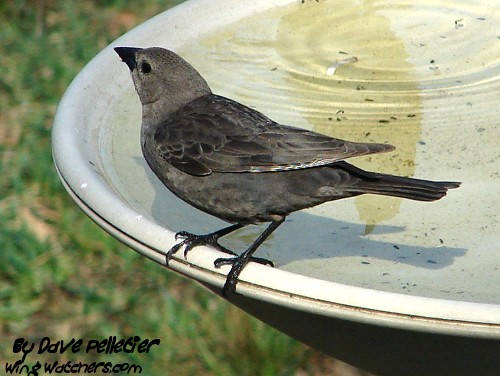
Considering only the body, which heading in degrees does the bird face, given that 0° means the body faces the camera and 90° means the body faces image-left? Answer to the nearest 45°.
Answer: approximately 90°
